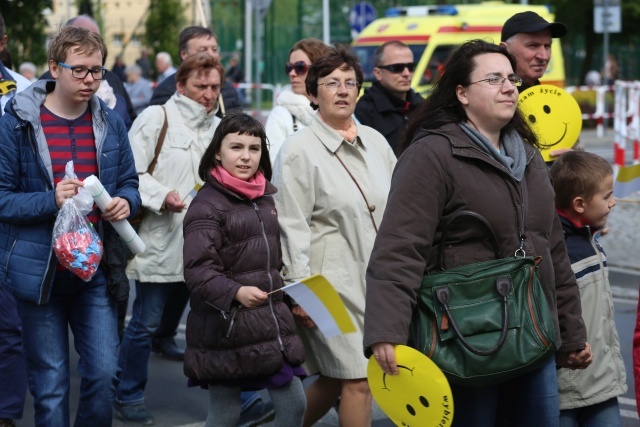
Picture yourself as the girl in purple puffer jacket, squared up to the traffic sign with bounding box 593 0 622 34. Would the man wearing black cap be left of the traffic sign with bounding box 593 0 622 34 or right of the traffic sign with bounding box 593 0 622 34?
right

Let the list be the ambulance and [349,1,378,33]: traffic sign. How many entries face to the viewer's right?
0

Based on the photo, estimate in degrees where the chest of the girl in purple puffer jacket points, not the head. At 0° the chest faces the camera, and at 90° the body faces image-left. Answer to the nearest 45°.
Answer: approximately 315°

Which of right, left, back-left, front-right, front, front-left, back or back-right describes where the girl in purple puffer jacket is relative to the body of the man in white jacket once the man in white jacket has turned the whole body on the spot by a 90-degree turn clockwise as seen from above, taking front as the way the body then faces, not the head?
front-left

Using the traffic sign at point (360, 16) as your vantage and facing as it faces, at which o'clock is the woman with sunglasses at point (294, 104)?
The woman with sunglasses is roughly at 12 o'clock from the traffic sign.

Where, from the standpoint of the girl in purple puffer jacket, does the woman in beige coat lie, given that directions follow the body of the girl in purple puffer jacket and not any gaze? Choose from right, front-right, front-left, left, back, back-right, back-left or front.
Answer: left

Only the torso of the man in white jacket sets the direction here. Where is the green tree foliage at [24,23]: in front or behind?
behind

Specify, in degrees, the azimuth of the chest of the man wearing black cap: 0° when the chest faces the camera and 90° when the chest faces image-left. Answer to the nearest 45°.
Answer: approximately 315°

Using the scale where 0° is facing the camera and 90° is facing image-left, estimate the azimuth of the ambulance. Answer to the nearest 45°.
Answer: approximately 45°
